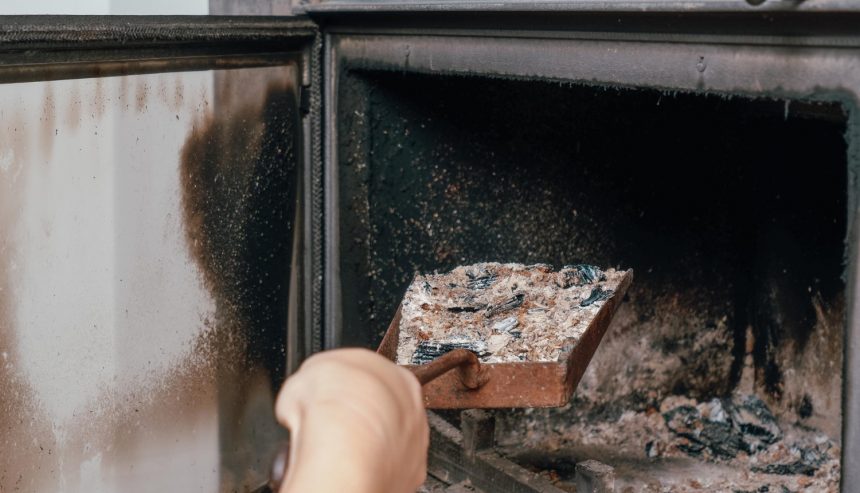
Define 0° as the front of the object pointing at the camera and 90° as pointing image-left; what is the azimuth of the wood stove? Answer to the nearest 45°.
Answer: approximately 0°
